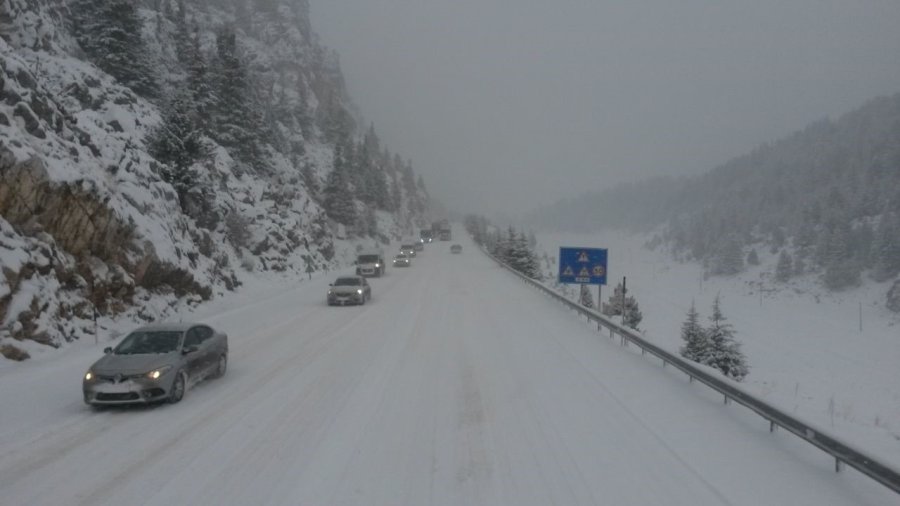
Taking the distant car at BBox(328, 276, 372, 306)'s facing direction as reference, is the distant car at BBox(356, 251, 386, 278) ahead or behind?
behind

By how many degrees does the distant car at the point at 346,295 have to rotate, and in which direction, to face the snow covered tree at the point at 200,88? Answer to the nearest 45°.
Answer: approximately 135° to its right

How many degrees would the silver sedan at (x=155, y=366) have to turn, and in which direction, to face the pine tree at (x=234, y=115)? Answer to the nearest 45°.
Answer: approximately 135° to its right

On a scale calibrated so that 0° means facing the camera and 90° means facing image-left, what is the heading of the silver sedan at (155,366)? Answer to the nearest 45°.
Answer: approximately 45°

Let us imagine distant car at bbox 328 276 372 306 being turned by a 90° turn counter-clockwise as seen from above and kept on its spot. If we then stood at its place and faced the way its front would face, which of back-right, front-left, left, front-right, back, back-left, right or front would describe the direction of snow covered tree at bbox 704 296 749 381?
front

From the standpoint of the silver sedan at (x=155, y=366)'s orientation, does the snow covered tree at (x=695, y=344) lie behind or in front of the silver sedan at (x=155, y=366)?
behind

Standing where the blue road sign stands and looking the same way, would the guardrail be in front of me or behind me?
in front

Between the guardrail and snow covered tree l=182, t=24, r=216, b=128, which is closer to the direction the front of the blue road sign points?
the guardrail

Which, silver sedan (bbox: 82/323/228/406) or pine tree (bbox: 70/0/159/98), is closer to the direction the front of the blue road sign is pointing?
the silver sedan

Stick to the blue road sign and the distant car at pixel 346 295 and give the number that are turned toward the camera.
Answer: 2

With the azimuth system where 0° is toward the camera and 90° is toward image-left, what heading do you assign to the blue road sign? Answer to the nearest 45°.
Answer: approximately 0°

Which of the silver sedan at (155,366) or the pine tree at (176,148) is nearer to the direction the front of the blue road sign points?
the silver sedan

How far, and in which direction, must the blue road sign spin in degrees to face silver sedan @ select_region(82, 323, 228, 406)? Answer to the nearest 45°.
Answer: approximately 45° to its right
